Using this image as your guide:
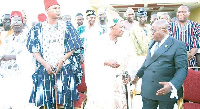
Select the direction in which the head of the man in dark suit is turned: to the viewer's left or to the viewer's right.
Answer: to the viewer's left

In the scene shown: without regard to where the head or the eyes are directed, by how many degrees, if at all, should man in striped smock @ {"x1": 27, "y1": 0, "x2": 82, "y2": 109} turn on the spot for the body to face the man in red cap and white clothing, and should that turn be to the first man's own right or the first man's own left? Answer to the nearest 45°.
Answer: approximately 135° to the first man's own right

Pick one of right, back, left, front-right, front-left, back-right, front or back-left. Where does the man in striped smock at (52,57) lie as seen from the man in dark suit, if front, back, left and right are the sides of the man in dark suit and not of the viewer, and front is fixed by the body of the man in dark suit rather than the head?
front-right

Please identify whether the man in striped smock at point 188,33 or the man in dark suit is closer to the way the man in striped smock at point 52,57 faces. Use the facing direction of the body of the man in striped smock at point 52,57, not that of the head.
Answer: the man in dark suit

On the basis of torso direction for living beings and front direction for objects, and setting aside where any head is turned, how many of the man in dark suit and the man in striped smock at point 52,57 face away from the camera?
0

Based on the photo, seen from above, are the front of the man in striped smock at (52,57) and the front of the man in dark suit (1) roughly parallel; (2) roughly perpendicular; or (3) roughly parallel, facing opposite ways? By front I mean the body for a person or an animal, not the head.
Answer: roughly perpendicular

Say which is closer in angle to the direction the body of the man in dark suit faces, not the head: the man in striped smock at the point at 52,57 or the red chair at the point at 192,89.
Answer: the man in striped smock

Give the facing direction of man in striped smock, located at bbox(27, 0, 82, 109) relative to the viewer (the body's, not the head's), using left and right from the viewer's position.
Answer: facing the viewer

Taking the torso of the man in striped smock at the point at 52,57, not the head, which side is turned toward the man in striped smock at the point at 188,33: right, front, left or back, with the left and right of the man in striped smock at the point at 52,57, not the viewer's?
left

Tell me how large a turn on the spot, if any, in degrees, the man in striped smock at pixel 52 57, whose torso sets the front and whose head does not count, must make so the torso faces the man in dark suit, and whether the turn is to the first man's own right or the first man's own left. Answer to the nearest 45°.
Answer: approximately 45° to the first man's own left

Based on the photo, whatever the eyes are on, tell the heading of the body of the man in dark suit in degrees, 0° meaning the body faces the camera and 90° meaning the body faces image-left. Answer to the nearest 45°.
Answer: approximately 45°

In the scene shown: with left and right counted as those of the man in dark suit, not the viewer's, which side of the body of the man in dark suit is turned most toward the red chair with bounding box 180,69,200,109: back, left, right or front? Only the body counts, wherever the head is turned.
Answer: back

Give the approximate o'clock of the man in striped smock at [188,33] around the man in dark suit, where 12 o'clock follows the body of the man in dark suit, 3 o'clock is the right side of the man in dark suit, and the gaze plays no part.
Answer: The man in striped smock is roughly at 5 o'clock from the man in dark suit.
